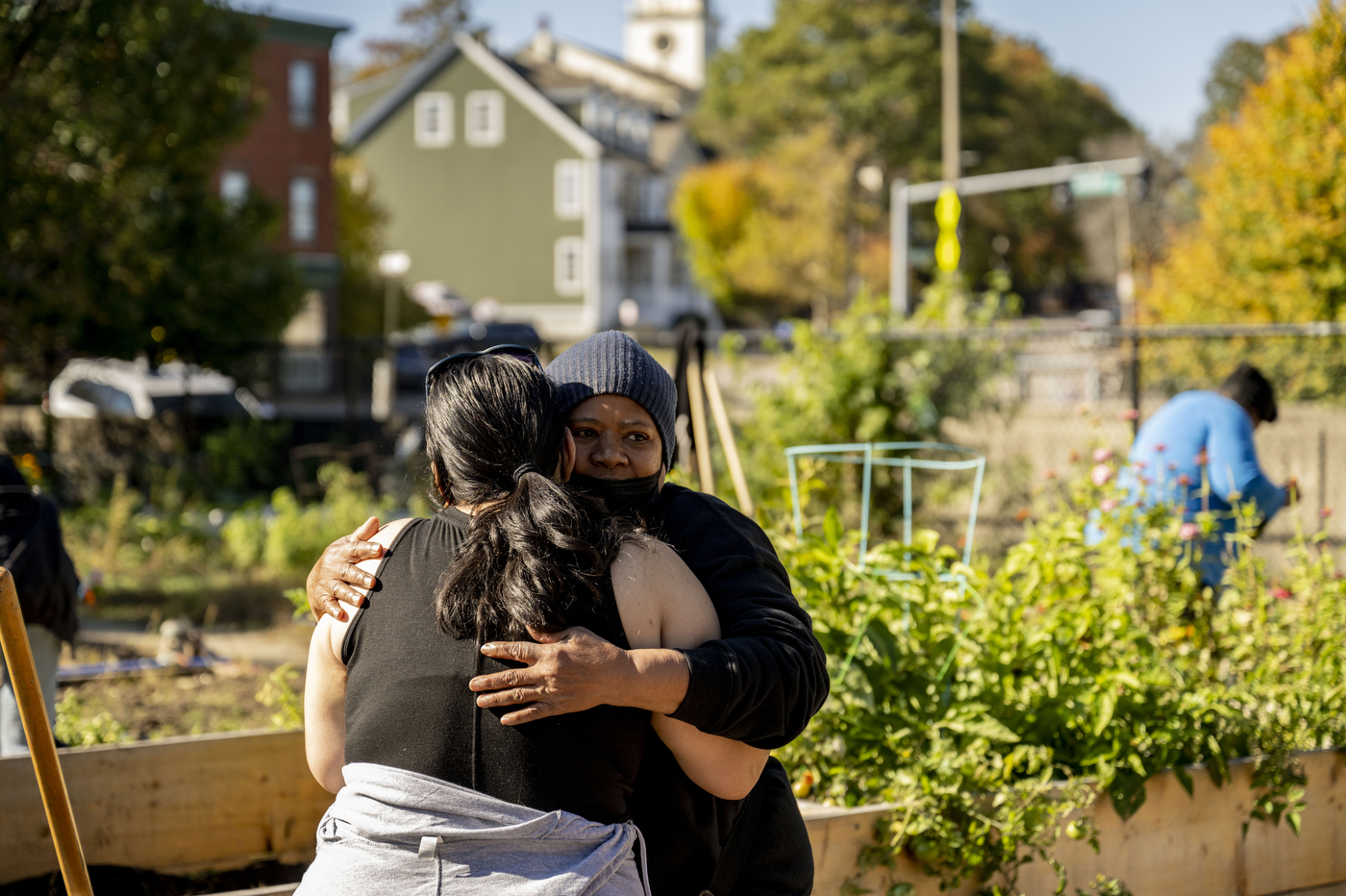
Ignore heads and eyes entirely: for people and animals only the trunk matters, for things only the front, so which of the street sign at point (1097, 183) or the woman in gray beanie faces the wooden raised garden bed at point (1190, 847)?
the street sign

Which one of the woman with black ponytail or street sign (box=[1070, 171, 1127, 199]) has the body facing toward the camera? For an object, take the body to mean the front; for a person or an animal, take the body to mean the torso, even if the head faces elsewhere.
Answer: the street sign

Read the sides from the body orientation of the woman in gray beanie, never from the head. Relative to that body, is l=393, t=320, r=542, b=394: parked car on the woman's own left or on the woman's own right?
on the woman's own right

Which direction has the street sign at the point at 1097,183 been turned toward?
toward the camera

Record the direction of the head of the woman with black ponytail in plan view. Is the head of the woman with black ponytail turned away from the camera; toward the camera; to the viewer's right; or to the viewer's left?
away from the camera

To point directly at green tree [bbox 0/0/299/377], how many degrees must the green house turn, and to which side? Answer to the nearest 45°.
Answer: approximately 45° to its right

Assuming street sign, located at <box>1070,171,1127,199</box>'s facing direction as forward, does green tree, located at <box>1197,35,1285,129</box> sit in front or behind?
behind

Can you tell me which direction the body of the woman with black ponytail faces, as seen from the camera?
away from the camera

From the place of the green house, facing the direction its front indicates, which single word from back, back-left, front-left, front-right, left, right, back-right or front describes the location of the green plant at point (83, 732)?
front-right
